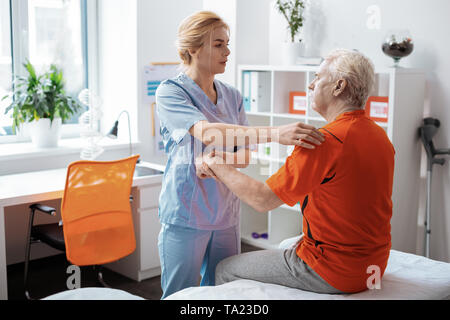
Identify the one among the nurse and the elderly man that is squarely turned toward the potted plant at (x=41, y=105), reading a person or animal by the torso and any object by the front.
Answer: the elderly man

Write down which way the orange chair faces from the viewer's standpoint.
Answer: facing away from the viewer and to the left of the viewer

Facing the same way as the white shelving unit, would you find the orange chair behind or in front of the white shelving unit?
in front

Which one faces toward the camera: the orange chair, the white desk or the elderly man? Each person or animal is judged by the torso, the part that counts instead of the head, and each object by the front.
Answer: the white desk

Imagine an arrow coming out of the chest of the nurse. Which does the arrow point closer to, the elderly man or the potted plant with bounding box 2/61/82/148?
the elderly man

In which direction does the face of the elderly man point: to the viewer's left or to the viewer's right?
to the viewer's left

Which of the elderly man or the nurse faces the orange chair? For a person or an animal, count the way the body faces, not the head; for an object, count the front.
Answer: the elderly man

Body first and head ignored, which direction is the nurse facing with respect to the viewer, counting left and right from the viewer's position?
facing the viewer and to the right of the viewer

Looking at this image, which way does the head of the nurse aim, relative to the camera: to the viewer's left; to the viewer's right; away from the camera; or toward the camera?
to the viewer's right

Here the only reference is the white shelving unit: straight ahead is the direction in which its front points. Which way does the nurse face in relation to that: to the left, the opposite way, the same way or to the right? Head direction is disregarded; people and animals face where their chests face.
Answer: to the left

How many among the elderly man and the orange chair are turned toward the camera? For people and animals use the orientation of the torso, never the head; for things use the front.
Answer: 0

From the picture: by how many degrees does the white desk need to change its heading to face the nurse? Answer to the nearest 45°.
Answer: approximately 45° to its left

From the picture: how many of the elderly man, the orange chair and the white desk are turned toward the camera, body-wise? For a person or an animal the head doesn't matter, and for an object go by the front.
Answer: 1
